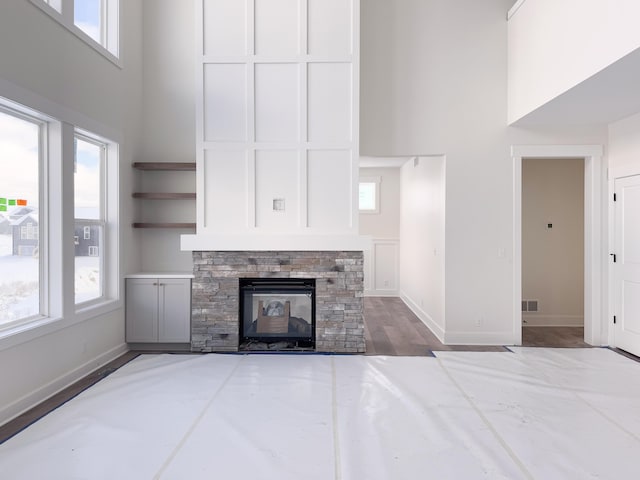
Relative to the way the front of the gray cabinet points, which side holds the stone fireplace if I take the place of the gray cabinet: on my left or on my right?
on my left

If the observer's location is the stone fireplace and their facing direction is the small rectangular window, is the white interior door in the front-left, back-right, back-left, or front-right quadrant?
front-right

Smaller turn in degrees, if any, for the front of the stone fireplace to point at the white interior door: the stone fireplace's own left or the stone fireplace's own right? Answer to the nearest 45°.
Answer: approximately 90° to the stone fireplace's own left

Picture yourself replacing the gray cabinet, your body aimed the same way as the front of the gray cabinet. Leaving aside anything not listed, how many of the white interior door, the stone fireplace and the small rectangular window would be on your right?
0

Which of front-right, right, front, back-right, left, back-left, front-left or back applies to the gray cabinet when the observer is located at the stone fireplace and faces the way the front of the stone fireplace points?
right

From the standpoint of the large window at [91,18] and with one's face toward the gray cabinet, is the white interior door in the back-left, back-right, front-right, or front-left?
front-right

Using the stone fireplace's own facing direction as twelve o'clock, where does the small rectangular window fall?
The small rectangular window is roughly at 7 o'clock from the stone fireplace.

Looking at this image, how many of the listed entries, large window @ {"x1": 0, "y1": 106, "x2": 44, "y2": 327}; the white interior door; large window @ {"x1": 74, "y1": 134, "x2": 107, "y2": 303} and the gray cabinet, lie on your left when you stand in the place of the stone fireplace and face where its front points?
1

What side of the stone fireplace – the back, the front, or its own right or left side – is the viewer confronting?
front

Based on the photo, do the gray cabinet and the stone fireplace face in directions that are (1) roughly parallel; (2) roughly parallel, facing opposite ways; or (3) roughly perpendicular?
roughly parallel

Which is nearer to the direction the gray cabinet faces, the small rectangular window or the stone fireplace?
the stone fireplace

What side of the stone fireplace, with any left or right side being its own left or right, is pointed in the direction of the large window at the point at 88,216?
right

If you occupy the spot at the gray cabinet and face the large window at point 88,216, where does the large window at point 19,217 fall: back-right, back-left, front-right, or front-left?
front-left

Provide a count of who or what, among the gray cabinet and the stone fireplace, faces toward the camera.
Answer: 2

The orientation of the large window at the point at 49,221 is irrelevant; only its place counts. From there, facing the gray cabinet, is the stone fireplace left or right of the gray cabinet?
right

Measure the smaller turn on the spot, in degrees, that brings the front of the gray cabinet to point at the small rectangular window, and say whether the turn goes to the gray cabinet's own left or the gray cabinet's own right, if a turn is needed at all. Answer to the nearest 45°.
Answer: approximately 135° to the gray cabinet's own left

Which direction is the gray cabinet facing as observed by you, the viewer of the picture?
facing the viewer
